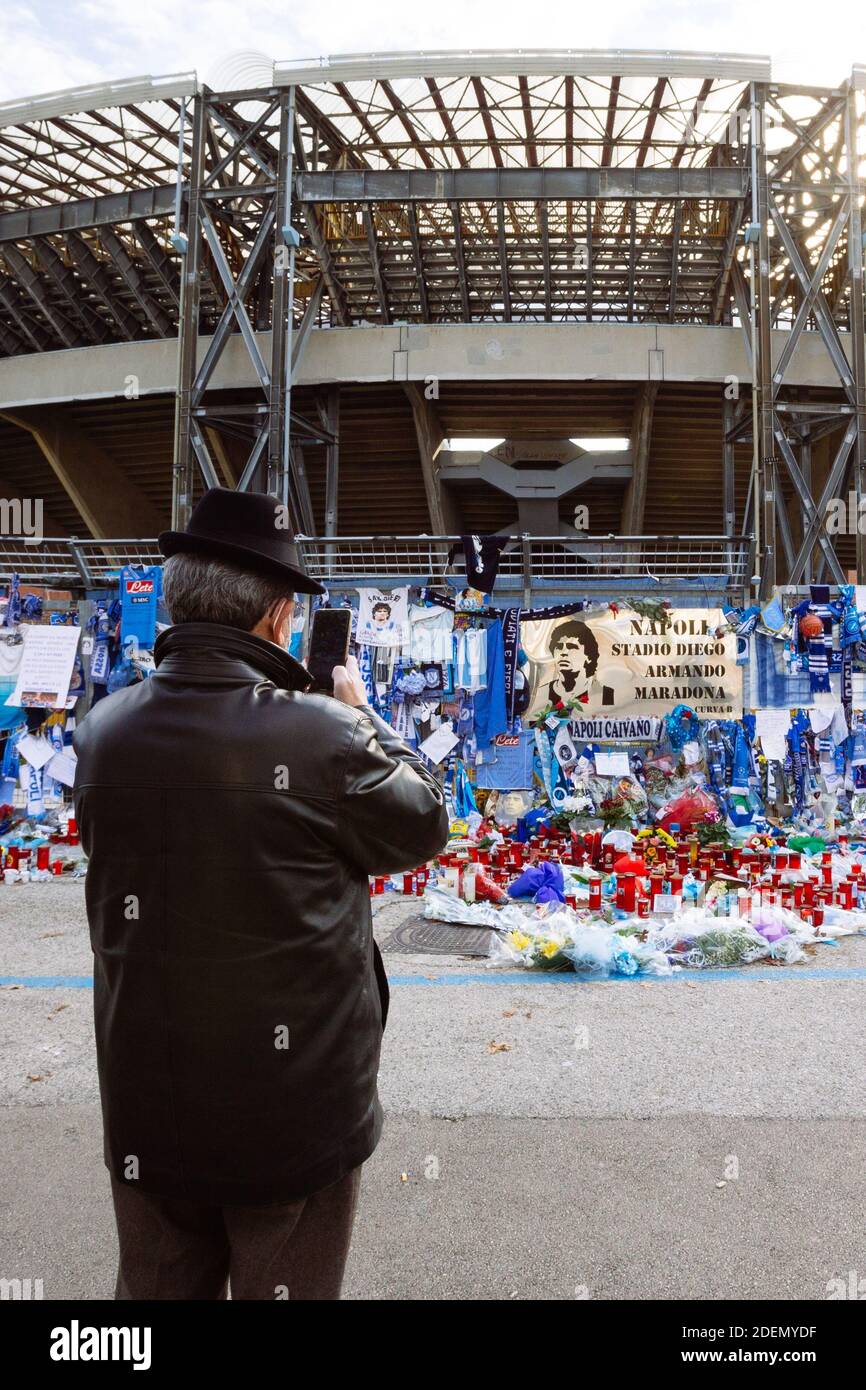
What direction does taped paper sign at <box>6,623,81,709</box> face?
toward the camera

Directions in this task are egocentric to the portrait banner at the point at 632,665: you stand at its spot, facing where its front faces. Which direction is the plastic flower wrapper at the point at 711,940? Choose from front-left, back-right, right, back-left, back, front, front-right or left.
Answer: front

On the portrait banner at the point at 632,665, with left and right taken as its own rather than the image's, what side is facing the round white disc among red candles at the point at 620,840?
front

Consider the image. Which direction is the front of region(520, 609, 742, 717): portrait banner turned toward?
toward the camera

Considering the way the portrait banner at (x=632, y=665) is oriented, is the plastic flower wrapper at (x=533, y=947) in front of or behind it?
in front

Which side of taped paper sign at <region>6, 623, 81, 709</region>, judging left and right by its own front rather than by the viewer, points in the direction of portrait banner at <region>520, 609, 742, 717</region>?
left

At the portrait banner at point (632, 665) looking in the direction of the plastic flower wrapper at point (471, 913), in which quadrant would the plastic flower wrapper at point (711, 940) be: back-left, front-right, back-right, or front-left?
front-left

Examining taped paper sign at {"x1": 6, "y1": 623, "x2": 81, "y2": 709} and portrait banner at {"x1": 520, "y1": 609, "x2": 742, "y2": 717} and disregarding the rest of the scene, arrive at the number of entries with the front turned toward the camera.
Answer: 2

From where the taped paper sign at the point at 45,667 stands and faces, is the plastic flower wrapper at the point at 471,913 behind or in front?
in front

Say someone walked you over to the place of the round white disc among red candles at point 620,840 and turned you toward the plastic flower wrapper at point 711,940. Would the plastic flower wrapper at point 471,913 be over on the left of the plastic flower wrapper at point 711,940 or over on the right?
right

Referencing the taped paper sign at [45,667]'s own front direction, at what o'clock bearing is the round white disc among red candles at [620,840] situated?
The round white disc among red candles is roughly at 10 o'clock from the taped paper sign.

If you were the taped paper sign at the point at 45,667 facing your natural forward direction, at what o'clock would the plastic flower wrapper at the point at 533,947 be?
The plastic flower wrapper is roughly at 11 o'clock from the taped paper sign.

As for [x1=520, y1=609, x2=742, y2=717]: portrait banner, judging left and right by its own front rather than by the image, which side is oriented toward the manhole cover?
front
